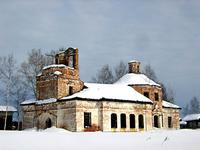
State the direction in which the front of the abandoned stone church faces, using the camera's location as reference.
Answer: facing the viewer and to the left of the viewer
